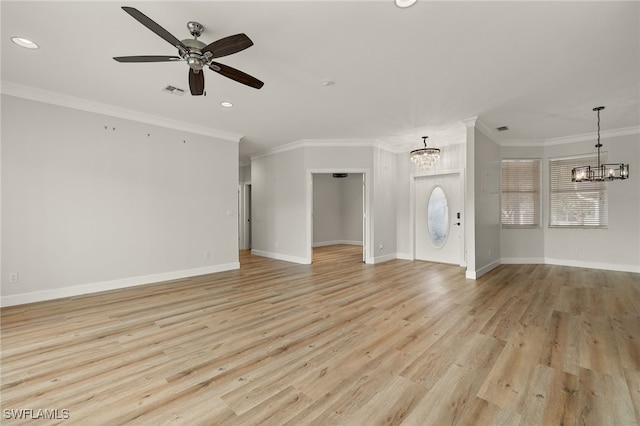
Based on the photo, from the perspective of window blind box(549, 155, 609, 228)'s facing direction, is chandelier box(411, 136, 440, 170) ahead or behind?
ahead

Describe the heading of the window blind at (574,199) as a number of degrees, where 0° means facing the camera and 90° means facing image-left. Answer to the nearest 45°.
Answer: approximately 0°

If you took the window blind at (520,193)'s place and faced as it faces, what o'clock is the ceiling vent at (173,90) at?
The ceiling vent is roughly at 1 o'clock from the window blind.

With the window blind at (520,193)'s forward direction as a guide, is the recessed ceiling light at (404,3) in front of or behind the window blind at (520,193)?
in front

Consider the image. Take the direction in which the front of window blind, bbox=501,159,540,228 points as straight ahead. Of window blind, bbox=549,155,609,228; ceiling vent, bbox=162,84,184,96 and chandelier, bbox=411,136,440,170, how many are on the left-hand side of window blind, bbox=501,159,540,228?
1

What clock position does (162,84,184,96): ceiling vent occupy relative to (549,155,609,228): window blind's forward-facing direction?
The ceiling vent is roughly at 1 o'clock from the window blind.

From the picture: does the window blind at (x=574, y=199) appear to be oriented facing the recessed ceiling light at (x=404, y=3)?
yes

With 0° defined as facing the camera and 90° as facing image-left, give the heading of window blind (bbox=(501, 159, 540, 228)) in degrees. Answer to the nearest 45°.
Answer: approximately 0°

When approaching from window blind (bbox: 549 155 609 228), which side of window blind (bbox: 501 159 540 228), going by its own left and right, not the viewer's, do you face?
left

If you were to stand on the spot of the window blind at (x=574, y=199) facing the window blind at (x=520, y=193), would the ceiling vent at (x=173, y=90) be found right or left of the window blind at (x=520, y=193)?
left

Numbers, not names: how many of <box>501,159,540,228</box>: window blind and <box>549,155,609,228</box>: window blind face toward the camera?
2

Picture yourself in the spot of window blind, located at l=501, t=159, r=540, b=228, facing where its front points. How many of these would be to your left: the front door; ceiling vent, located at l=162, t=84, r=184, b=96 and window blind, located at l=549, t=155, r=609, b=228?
1
